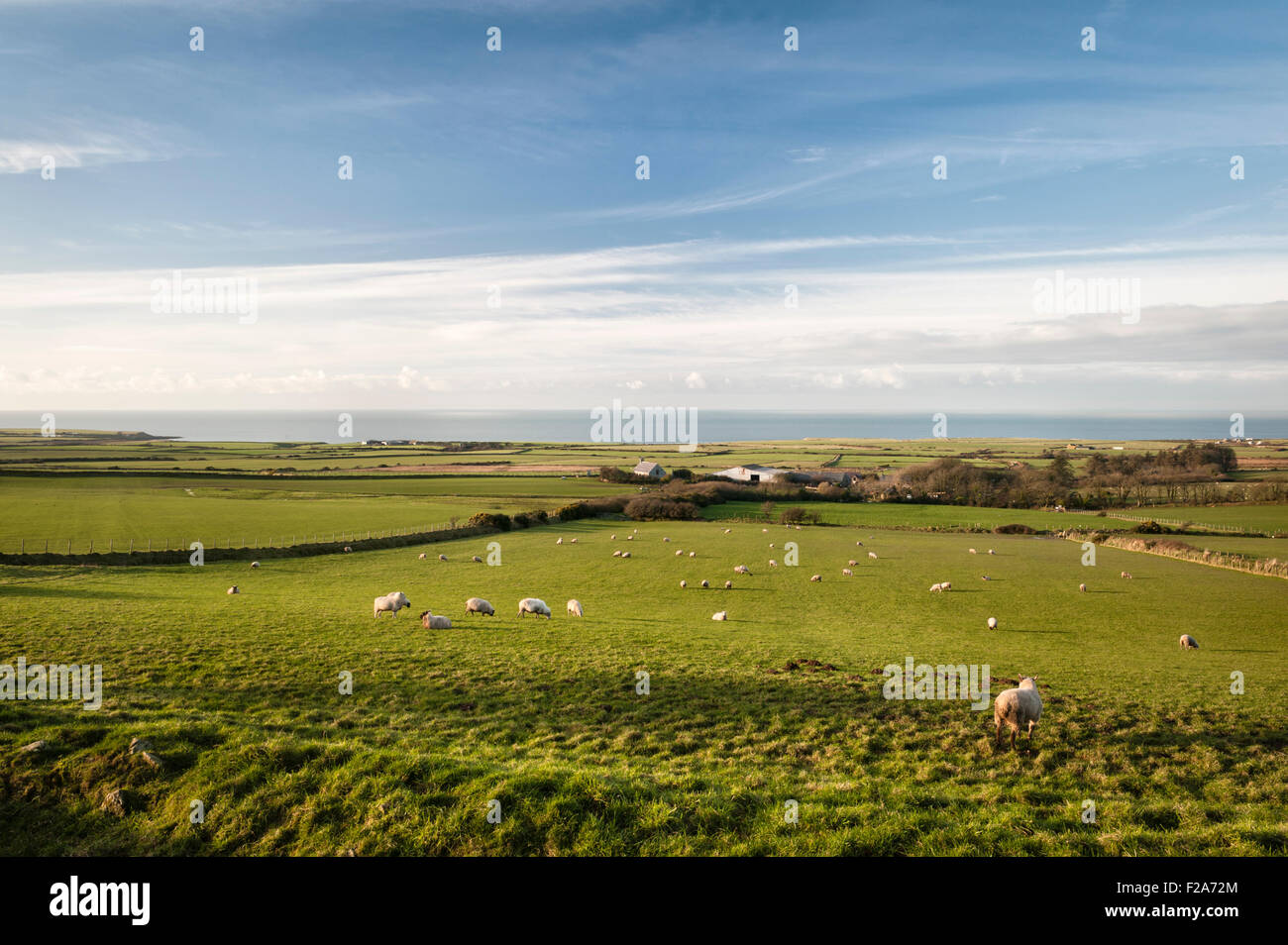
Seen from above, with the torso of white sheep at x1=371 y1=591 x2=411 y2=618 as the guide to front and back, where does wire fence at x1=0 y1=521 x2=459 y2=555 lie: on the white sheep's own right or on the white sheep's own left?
on the white sheep's own left

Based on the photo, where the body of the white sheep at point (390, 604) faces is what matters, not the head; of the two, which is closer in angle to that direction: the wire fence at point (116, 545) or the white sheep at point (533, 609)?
the white sheep

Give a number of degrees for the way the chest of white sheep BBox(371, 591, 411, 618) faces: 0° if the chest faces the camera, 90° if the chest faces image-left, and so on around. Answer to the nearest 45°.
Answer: approximately 270°

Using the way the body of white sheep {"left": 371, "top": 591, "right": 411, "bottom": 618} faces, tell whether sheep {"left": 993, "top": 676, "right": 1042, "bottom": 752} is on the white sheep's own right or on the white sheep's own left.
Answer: on the white sheep's own right

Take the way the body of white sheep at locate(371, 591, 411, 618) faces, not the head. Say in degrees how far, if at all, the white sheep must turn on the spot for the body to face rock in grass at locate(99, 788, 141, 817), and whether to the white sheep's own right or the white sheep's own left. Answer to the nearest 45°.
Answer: approximately 90° to the white sheep's own right

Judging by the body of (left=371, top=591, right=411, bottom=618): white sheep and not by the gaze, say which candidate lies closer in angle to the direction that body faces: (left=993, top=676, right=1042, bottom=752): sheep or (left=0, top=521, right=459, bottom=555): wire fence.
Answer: the sheep

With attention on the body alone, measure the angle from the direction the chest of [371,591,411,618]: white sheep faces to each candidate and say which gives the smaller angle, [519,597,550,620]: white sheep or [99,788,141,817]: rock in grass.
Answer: the white sheep

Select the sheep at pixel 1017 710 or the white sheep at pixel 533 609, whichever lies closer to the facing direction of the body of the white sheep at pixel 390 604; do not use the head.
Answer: the white sheep
